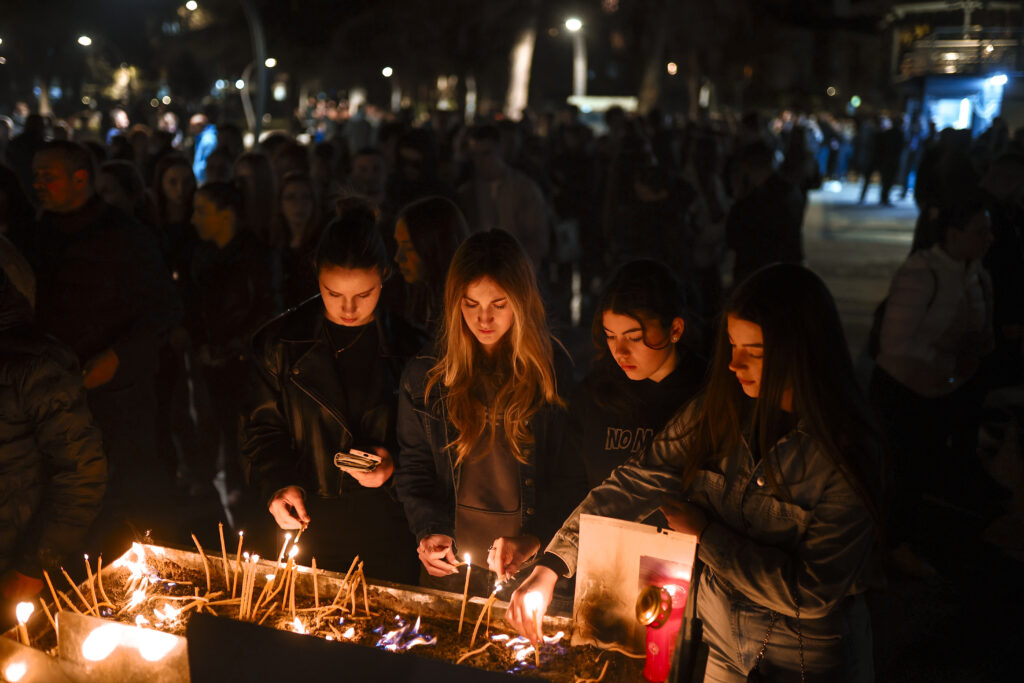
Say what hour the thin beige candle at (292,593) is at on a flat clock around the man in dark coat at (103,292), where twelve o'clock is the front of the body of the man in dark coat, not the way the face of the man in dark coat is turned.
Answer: The thin beige candle is roughly at 10 o'clock from the man in dark coat.

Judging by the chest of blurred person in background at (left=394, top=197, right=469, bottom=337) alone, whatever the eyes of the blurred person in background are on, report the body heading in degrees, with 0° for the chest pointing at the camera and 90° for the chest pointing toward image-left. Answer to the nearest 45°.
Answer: approximately 45°

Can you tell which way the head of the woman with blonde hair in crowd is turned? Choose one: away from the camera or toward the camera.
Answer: toward the camera

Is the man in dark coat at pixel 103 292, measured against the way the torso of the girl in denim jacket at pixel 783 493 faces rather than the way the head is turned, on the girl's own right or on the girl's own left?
on the girl's own right

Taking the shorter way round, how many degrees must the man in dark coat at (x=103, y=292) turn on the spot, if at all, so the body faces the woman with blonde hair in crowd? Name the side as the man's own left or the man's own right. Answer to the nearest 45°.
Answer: approximately 90° to the man's own left

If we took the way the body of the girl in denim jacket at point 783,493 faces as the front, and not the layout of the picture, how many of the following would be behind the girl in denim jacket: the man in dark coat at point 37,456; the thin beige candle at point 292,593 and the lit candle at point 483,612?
0

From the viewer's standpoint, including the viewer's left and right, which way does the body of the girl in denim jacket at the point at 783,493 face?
facing the viewer and to the left of the viewer

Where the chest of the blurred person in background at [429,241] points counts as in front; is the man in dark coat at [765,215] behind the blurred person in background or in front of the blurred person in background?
behind

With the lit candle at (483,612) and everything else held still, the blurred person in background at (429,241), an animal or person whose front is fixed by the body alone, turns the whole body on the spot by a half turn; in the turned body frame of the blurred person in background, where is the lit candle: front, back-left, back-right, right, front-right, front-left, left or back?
back-right

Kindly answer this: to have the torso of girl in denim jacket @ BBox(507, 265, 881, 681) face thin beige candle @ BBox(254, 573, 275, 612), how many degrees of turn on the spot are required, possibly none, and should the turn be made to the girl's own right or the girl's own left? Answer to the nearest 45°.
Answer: approximately 45° to the girl's own right

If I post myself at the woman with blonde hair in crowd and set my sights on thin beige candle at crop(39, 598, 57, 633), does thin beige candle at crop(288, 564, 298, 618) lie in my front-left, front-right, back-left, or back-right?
front-left

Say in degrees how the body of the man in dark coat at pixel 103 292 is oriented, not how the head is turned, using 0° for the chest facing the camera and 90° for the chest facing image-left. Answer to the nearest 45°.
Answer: approximately 45°

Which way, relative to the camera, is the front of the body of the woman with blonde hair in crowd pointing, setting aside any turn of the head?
toward the camera

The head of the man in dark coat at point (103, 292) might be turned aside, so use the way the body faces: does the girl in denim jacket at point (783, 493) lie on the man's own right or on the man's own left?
on the man's own left

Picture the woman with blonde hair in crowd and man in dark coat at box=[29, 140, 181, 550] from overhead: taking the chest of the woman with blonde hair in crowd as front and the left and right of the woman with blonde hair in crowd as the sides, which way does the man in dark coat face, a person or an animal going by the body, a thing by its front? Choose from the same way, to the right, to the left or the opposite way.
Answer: the same way

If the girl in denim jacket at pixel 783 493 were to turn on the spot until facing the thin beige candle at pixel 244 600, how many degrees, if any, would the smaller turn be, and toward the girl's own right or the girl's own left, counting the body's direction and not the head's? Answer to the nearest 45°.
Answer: approximately 45° to the girl's own right

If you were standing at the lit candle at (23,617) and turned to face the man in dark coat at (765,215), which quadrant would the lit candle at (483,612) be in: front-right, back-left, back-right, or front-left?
front-right
